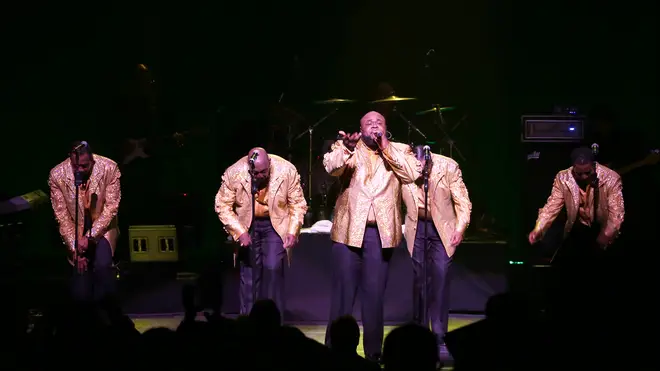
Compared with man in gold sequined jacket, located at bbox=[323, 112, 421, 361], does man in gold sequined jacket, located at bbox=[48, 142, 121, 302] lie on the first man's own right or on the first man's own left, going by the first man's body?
on the first man's own right

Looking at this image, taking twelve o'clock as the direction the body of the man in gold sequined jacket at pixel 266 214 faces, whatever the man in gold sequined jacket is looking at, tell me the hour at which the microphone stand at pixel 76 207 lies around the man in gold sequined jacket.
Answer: The microphone stand is roughly at 3 o'clock from the man in gold sequined jacket.

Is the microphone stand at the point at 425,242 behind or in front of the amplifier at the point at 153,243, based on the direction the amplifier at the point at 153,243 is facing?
in front

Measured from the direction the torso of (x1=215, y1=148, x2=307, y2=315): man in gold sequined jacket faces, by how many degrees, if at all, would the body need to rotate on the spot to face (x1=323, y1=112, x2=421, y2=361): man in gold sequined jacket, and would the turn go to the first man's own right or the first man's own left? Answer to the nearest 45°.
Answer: approximately 45° to the first man's own left

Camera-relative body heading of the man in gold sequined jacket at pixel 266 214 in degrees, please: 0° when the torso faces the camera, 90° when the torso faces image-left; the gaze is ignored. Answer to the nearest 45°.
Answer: approximately 0°

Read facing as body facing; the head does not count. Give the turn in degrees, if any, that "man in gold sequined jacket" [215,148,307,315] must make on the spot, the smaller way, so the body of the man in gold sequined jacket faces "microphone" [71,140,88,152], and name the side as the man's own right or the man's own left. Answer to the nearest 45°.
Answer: approximately 90° to the man's own right

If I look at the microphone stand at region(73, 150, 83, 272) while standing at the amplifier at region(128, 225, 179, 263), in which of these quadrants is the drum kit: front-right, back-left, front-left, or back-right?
back-left
